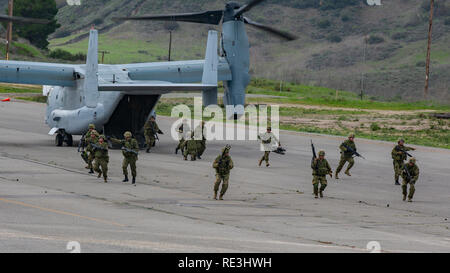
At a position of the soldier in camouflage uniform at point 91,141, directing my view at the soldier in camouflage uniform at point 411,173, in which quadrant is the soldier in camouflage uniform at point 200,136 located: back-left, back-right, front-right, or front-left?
front-left

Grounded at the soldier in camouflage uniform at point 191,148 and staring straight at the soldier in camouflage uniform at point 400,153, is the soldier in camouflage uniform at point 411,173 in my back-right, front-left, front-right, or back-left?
front-right

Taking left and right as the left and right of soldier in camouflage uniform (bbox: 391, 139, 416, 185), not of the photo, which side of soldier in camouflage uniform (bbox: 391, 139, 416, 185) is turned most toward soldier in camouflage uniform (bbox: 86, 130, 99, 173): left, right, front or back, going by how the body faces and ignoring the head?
right

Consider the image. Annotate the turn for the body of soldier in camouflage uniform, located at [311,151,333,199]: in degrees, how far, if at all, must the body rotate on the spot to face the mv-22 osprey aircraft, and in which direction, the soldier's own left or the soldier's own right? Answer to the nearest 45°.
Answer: approximately 135° to the soldier's own right

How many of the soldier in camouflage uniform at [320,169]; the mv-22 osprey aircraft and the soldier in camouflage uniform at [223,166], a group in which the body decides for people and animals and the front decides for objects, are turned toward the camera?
2

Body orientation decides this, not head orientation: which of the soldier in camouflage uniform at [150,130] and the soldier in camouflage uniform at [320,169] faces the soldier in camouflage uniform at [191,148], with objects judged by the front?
the soldier in camouflage uniform at [150,130]

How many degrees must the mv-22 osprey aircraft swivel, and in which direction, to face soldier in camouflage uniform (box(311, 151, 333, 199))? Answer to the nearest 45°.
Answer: approximately 180°

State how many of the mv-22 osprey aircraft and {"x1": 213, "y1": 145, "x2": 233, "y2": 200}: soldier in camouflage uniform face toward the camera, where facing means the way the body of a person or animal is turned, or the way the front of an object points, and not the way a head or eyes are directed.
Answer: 1

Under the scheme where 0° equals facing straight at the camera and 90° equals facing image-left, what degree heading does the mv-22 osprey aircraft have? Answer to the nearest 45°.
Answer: approximately 135°

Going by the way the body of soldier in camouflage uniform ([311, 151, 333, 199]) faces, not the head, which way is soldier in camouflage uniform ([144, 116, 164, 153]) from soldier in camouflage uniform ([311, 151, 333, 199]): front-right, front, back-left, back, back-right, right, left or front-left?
back-right

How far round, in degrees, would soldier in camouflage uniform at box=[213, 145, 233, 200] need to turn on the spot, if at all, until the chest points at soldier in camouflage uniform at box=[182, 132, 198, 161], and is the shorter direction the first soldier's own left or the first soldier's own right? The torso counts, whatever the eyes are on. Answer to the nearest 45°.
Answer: approximately 180°

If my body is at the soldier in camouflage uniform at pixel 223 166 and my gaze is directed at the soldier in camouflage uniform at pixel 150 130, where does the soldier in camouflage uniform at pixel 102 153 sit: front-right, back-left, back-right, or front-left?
front-left

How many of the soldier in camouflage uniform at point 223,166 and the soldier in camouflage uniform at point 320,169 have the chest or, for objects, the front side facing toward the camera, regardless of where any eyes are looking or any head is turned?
2

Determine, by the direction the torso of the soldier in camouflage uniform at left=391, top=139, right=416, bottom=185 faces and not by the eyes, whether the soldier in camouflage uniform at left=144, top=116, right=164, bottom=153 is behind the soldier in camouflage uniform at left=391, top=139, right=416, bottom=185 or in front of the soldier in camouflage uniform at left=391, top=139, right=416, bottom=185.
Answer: behind

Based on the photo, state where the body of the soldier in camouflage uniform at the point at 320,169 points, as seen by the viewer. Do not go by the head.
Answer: toward the camera
